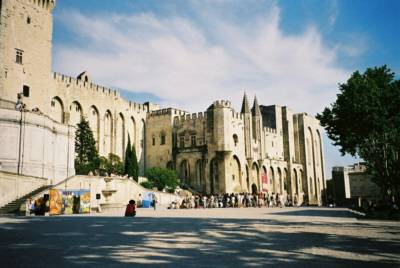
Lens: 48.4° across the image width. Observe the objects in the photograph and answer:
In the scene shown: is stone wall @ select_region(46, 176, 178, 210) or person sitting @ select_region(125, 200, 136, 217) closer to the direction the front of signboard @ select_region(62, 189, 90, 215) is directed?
the person sitting

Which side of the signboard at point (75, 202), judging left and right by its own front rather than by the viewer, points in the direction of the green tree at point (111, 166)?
back

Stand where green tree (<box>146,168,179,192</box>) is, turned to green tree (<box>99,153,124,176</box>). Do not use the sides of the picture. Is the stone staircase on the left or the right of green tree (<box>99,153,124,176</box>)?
left

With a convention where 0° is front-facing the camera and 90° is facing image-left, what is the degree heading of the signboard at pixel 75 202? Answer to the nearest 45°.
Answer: approximately 0°

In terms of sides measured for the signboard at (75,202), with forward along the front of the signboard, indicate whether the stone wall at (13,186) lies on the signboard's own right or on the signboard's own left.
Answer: on the signboard's own right

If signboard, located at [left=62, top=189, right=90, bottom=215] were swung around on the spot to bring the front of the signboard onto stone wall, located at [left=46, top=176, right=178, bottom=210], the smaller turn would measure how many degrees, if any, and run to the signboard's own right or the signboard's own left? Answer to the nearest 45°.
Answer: approximately 180°

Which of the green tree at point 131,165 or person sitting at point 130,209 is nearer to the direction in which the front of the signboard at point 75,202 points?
the person sitting

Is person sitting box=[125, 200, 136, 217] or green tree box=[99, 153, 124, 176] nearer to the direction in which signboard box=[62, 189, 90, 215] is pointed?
the person sitting

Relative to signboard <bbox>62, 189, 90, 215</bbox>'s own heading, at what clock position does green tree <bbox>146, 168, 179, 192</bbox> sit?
The green tree is roughly at 7 o'clock from the signboard.

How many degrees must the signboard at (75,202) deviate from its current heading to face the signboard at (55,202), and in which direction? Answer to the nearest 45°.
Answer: approximately 45° to its right

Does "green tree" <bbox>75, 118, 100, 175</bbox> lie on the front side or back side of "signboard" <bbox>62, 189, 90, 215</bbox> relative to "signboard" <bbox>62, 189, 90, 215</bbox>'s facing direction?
on the back side

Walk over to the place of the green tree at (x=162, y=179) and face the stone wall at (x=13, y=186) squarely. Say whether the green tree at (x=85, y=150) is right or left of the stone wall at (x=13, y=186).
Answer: right

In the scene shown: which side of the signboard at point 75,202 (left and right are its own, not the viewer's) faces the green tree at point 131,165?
back
